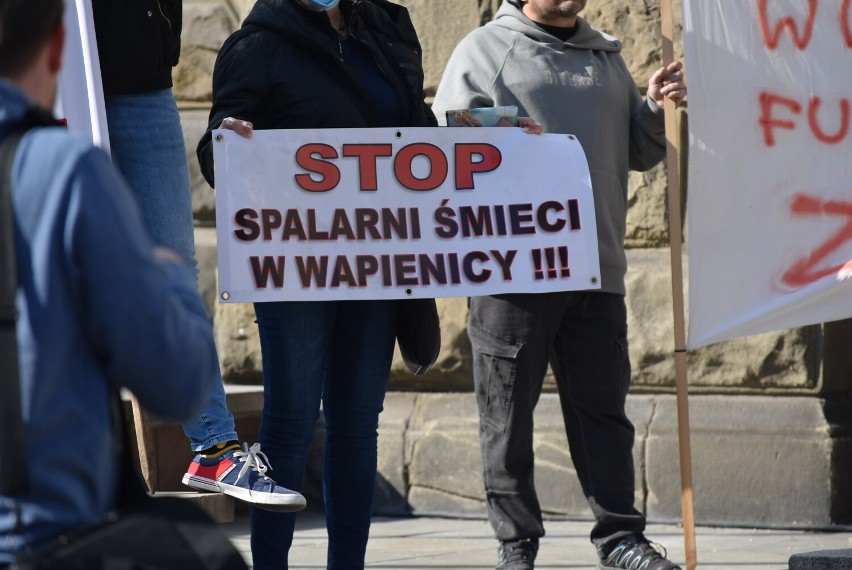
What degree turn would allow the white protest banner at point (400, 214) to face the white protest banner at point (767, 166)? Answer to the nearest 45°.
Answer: approximately 90° to its left

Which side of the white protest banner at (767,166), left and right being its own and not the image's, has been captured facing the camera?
front

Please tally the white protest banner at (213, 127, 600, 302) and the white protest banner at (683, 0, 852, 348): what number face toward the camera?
2

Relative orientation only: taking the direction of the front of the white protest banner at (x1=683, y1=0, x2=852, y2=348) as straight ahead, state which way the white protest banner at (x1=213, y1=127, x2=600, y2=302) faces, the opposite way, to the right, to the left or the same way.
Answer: the same way

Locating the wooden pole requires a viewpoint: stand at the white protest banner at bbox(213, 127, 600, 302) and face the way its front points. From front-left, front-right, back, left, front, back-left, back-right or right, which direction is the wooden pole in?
left

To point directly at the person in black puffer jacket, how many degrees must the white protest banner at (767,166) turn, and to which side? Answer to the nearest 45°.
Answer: approximately 45° to its right

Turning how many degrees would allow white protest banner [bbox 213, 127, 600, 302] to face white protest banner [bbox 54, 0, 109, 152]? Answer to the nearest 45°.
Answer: approximately 90° to its right

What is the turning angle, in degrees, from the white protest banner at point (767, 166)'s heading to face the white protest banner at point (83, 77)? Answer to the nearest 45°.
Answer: approximately 45° to its right

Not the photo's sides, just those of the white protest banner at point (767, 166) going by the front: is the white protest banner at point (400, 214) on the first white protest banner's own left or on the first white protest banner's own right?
on the first white protest banner's own right
